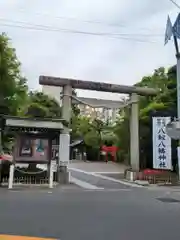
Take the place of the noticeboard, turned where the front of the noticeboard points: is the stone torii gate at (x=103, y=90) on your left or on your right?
on your left

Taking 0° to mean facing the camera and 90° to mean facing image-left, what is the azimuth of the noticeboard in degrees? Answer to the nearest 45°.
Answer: approximately 0°

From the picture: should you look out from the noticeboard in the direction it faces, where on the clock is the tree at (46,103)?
The tree is roughly at 6 o'clock from the noticeboard.

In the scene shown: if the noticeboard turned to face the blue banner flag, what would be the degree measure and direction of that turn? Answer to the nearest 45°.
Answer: approximately 45° to its left
